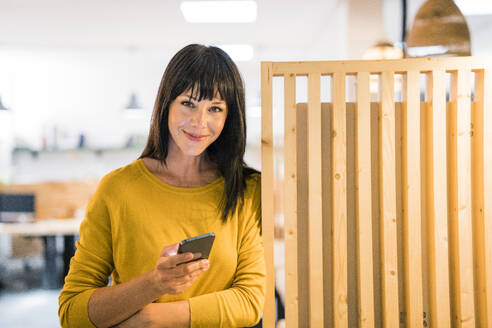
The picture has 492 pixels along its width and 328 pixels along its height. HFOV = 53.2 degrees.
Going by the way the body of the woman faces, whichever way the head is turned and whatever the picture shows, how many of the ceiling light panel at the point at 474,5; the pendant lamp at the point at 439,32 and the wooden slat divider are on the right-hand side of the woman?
0

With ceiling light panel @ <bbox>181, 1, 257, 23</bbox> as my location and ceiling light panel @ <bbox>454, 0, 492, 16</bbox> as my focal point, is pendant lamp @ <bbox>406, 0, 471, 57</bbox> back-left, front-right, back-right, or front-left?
front-right

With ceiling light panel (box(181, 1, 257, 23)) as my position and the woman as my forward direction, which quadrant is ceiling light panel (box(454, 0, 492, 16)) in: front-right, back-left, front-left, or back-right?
front-left

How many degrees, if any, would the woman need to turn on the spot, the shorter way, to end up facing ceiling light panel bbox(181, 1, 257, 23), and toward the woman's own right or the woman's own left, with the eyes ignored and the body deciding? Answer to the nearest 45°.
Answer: approximately 180°

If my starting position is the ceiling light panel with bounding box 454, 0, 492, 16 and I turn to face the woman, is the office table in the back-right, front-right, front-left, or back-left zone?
front-right

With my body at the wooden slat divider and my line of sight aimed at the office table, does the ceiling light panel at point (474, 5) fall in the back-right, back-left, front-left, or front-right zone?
front-right

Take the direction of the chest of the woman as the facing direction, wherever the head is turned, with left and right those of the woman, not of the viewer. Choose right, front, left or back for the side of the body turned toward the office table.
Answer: back

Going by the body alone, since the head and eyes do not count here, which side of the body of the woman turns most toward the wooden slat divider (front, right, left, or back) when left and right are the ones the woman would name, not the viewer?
left

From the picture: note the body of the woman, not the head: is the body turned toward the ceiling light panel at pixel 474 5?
no

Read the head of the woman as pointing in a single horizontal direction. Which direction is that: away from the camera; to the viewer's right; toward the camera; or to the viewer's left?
toward the camera

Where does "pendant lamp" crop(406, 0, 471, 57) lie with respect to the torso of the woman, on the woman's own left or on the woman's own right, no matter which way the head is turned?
on the woman's own left

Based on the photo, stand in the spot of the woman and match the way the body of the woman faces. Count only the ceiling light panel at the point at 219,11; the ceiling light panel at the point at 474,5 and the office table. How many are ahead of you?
0

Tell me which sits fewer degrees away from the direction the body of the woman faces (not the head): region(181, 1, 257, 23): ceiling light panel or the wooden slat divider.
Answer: the wooden slat divider

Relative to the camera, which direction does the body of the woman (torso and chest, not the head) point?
toward the camera

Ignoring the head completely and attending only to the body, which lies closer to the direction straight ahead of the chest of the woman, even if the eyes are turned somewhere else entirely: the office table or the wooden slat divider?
the wooden slat divider
